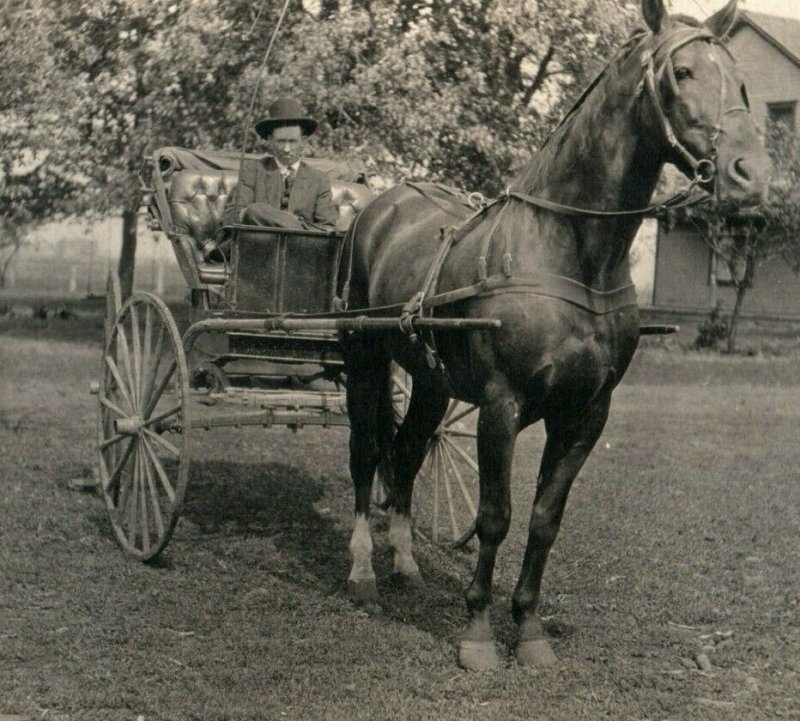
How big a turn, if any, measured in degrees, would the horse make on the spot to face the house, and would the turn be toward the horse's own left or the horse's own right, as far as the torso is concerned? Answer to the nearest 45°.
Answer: approximately 135° to the horse's own left

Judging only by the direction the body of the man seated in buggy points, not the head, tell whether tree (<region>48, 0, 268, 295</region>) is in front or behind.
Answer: behind

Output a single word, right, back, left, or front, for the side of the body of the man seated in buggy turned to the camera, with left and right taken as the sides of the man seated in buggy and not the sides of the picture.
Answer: front

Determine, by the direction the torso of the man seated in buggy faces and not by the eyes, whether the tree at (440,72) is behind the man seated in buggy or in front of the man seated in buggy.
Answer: behind

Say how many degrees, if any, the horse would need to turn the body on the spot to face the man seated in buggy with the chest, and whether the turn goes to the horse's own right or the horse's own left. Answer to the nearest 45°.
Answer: approximately 180°

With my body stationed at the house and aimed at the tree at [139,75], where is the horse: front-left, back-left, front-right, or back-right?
front-left

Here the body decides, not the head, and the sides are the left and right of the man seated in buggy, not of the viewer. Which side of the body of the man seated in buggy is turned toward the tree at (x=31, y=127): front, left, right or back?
back

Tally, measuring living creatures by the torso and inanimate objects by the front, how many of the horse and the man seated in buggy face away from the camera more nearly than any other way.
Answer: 0

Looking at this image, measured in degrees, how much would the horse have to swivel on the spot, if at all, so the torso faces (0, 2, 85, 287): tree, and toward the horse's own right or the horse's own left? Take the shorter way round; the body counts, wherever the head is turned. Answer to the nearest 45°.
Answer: approximately 180°

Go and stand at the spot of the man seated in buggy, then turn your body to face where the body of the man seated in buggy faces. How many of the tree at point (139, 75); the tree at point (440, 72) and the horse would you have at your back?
2

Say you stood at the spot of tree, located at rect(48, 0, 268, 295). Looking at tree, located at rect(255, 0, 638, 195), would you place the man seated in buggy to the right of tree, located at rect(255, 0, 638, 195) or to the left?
right

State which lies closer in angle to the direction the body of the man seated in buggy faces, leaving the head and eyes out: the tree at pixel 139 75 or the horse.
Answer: the horse

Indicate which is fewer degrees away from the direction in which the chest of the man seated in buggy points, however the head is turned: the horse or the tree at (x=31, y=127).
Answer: the horse
